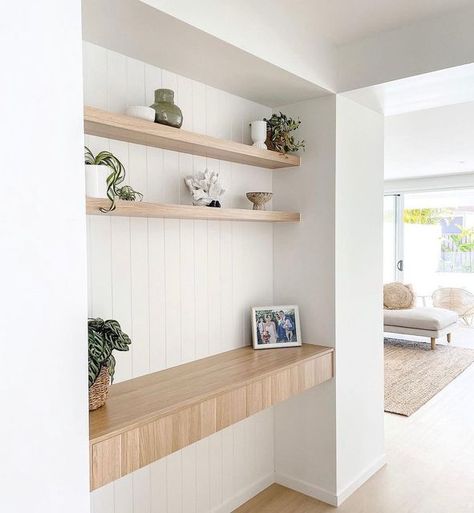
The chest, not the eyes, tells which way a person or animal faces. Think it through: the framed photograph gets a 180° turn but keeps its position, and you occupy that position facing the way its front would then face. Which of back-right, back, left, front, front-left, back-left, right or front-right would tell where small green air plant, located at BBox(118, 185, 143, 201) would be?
back-left

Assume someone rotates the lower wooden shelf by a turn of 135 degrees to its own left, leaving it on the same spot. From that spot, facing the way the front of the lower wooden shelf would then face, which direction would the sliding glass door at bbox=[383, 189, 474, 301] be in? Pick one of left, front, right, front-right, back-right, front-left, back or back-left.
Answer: front-right

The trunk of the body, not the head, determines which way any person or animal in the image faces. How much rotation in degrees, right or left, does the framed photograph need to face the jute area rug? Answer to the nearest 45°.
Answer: approximately 135° to its left

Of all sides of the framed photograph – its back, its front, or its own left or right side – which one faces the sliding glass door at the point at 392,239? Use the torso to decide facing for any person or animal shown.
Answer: back

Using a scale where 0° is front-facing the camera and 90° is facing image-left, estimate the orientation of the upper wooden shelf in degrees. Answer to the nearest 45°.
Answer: approximately 315°

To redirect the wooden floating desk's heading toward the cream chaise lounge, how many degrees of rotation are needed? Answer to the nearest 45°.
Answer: approximately 90° to its left

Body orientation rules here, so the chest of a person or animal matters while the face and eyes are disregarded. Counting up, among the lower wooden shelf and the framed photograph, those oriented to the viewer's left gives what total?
0

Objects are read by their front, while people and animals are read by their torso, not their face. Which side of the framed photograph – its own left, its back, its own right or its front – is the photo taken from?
front

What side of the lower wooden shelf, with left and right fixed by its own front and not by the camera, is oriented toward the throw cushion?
left

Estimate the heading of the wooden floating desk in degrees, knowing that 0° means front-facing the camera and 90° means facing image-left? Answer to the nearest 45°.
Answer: approximately 315°

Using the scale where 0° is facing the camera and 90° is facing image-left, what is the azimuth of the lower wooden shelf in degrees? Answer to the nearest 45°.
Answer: approximately 315°
